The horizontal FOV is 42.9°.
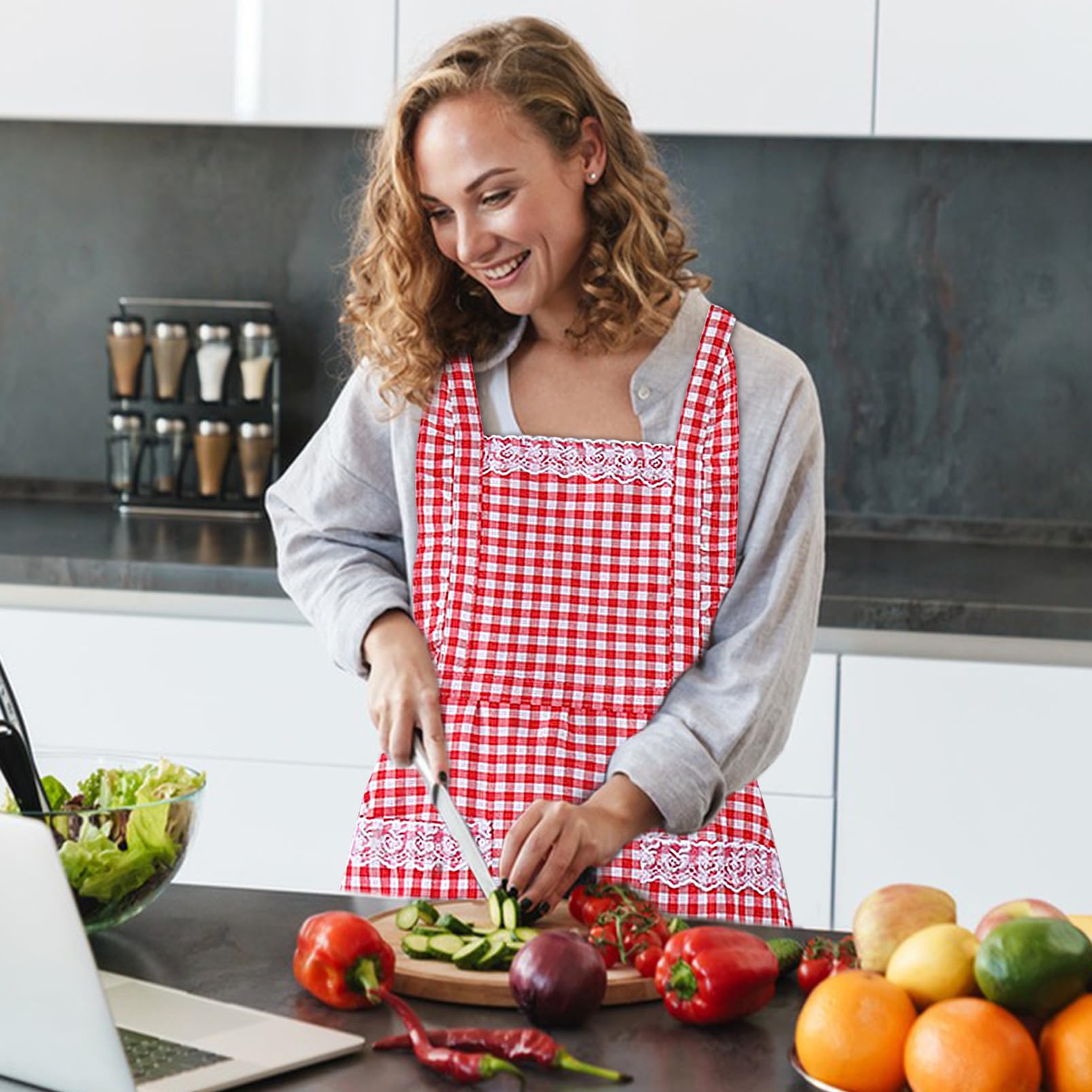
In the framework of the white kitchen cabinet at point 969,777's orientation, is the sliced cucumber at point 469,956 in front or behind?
in front

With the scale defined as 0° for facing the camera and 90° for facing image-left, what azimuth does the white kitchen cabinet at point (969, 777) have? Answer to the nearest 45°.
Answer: approximately 0°

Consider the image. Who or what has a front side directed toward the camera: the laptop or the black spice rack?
the black spice rack

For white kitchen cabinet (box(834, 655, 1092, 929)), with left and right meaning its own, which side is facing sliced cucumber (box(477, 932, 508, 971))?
front

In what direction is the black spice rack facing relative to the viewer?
toward the camera

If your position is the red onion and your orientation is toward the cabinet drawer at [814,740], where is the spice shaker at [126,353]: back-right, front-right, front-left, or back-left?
front-left

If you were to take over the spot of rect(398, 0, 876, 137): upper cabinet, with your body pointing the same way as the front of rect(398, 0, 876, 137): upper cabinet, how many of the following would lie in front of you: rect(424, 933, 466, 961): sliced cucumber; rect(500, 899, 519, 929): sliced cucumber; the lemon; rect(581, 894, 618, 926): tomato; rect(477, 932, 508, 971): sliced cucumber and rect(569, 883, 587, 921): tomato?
6

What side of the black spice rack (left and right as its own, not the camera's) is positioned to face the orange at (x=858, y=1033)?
front

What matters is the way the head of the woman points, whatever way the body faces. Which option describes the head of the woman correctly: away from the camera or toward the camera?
toward the camera

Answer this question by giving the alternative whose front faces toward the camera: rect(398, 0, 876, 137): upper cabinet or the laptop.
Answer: the upper cabinet

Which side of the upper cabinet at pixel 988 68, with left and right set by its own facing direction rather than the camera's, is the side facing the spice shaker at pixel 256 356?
right

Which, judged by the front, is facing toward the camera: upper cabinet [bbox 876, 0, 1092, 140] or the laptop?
the upper cabinet

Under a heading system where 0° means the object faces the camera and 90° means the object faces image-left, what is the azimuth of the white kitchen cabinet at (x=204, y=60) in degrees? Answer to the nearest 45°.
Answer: approximately 0°

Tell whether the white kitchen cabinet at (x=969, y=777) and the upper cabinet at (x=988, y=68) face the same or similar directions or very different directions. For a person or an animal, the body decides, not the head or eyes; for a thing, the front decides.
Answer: same or similar directions

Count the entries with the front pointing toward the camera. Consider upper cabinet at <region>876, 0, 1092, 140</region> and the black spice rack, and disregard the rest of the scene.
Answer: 2
